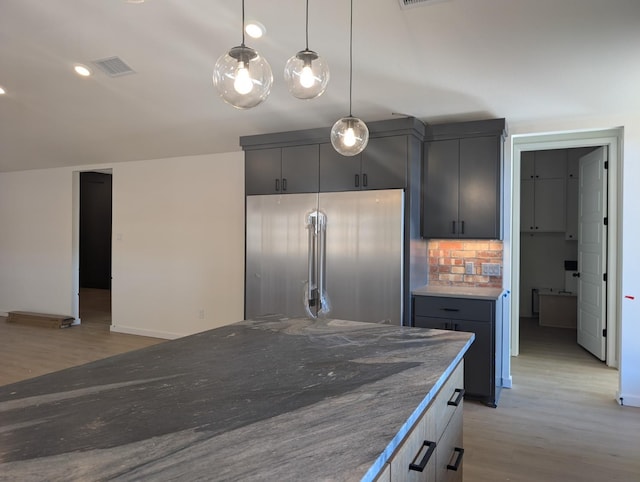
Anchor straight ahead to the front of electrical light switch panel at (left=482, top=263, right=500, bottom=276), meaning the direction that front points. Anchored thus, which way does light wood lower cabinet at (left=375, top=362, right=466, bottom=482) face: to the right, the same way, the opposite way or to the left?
to the left

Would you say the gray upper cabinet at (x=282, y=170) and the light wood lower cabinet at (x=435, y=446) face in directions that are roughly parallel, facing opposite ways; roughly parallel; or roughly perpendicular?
roughly perpendicular

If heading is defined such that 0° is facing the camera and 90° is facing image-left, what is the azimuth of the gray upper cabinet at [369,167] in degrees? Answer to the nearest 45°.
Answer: approximately 0°

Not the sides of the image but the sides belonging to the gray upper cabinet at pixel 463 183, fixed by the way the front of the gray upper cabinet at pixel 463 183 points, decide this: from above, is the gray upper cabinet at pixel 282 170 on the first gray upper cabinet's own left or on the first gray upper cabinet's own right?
on the first gray upper cabinet's own right

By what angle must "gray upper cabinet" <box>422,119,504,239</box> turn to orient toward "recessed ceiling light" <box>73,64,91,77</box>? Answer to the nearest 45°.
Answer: approximately 90° to its right

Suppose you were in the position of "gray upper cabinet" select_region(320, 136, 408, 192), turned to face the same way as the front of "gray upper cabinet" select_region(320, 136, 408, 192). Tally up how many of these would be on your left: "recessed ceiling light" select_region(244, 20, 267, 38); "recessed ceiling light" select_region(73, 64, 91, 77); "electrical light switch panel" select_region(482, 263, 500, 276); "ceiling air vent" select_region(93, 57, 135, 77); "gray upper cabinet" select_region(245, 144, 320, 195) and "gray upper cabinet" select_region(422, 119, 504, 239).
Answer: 2

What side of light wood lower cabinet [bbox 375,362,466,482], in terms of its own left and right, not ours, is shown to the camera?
right

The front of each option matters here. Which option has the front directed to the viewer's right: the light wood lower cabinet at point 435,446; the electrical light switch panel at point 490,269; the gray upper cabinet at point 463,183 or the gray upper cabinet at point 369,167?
the light wood lower cabinet

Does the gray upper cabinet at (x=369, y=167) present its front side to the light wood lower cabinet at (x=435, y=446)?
yes

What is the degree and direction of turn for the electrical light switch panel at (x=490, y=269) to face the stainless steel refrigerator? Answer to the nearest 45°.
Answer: approximately 45° to its right
